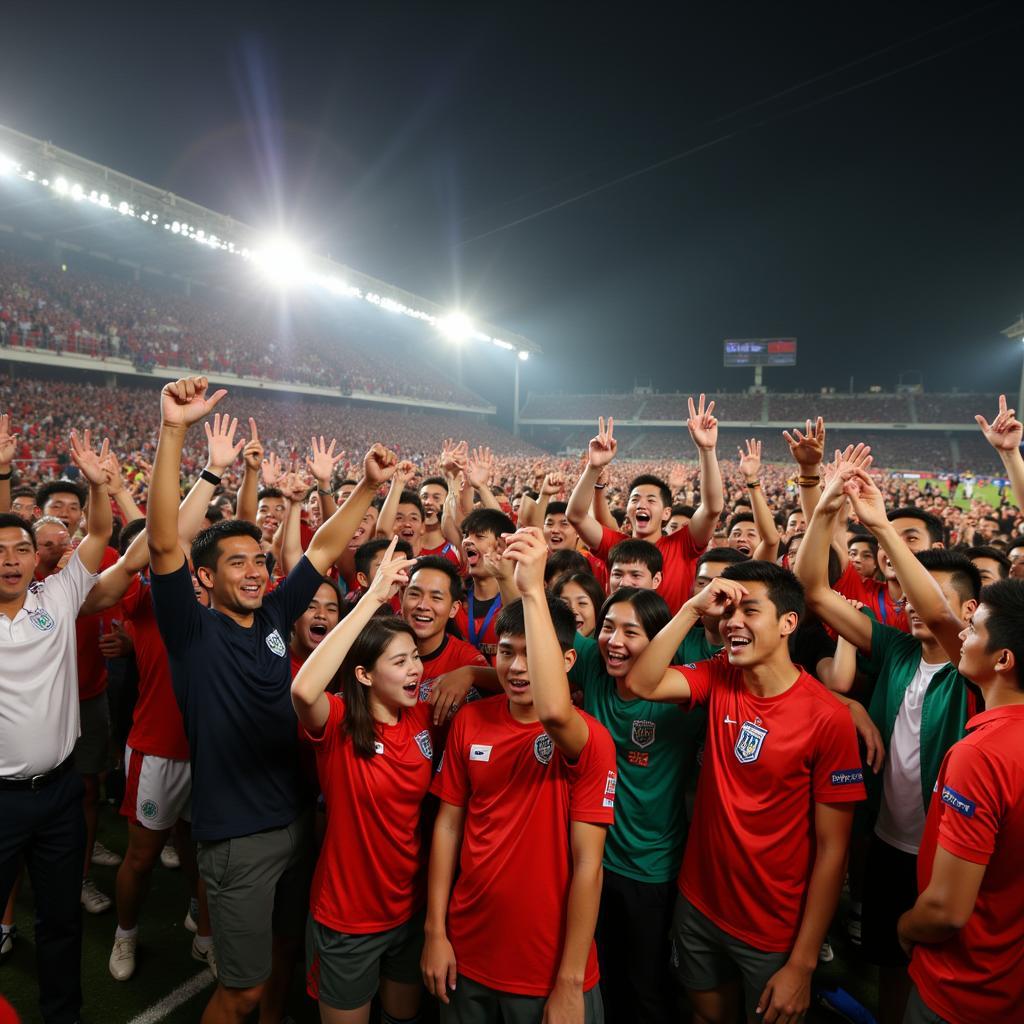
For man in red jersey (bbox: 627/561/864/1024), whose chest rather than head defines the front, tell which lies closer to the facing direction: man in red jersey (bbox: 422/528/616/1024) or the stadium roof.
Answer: the man in red jersey

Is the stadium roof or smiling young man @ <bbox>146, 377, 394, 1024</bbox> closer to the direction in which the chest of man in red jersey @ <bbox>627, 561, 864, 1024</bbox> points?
the smiling young man

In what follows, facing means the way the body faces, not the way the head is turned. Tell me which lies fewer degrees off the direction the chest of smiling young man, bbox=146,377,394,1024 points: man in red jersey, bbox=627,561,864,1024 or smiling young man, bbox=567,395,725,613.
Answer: the man in red jersey

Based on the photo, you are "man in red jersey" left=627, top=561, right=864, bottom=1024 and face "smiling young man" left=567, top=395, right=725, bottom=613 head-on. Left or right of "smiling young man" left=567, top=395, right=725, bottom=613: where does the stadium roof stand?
left

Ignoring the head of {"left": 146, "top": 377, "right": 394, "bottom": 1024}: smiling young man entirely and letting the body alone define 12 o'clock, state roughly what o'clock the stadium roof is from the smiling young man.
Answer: The stadium roof is roughly at 7 o'clock from the smiling young man.

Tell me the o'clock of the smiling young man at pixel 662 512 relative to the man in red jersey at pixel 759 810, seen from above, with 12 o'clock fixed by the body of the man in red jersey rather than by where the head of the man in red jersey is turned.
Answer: The smiling young man is roughly at 4 o'clock from the man in red jersey.

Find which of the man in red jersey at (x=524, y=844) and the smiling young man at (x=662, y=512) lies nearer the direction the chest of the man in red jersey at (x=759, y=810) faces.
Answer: the man in red jersey

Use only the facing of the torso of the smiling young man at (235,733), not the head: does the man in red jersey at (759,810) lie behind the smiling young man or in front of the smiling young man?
in front

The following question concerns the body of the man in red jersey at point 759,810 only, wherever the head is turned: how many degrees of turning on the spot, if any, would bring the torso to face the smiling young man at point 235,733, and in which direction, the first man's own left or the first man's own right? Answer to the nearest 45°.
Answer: approximately 45° to the first man's own right

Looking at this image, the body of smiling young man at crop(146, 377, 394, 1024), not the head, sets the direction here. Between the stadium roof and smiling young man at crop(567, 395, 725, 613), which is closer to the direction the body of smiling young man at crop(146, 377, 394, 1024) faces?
the smiling young man

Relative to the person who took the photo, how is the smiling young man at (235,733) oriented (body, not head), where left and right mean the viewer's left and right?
facing the viewer and to the right of the viewer

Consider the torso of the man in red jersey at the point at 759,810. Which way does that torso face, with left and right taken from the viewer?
facing the viewer and to the left of the viewer

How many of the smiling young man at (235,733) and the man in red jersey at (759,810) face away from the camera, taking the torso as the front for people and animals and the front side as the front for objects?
0
